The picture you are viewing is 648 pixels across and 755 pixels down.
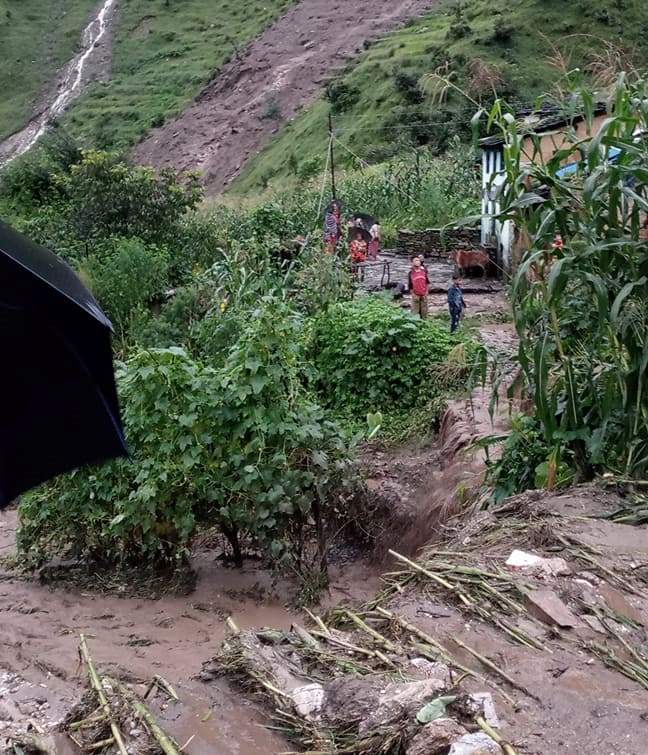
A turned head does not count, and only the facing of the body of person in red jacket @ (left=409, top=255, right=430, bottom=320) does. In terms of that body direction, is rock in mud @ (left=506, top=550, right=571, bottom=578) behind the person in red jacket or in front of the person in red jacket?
in front

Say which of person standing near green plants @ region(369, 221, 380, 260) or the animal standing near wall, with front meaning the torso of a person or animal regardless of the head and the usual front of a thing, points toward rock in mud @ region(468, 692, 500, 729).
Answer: the person standing near green plants

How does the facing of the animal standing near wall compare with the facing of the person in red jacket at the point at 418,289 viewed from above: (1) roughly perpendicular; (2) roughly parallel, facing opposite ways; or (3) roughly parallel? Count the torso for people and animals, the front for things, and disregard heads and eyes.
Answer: roughly perpendicular

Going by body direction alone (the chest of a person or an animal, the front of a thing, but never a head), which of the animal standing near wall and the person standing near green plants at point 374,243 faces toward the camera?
the person standing near green plants

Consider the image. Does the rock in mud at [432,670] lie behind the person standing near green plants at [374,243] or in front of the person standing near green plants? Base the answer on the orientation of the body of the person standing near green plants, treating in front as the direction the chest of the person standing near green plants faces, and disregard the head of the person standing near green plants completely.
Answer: in front

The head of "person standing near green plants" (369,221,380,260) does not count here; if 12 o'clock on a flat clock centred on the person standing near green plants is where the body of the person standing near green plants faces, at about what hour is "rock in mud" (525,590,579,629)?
The rock in mud is roughly at 12 o'clock from the person standing near green plants.

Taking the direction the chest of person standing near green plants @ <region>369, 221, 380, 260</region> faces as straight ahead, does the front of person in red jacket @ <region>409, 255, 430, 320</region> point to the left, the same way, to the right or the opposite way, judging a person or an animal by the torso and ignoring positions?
the same way

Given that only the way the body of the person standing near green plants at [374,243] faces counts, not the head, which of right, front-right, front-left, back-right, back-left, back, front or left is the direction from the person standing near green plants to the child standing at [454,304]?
front

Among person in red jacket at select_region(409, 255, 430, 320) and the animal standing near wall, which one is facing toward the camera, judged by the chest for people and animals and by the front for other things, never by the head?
the person in red jacket

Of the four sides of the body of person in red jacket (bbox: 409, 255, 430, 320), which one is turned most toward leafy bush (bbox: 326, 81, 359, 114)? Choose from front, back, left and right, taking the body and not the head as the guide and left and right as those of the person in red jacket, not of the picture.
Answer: back

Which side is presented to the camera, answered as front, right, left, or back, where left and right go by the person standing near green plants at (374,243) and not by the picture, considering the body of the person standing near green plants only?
front

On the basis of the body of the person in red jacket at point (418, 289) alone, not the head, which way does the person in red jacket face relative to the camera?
toward the camera

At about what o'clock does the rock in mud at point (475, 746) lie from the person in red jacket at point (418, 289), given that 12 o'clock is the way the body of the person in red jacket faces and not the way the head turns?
The rock in mud is roughly at 12 o'clock from the person in red jacket.
